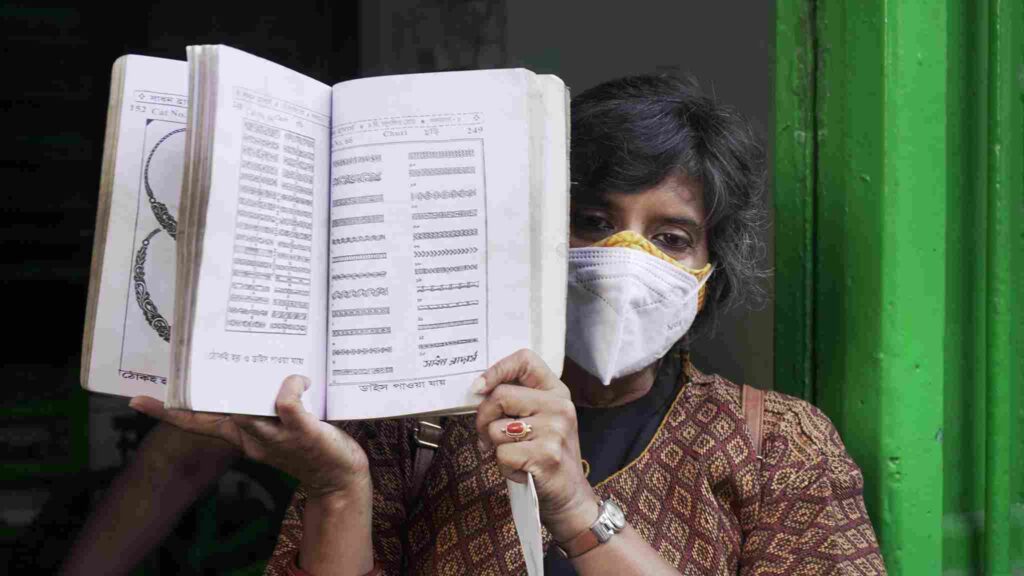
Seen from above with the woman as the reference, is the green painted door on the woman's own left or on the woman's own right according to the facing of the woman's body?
on the woman's own left

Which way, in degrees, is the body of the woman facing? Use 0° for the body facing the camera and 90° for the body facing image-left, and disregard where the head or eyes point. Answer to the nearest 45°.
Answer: approximately 0°
